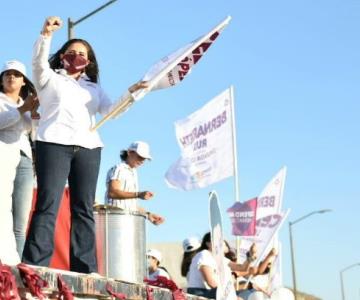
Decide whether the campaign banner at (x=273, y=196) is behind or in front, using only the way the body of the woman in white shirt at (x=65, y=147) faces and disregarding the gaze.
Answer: behind

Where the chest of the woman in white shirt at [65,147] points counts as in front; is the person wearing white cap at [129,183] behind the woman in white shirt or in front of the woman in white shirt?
behind

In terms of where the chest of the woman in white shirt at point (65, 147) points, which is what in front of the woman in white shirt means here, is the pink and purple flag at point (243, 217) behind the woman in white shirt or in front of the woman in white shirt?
behind

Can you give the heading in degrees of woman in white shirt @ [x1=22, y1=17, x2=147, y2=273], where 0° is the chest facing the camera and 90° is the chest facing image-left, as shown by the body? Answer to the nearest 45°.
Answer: approximately 0°

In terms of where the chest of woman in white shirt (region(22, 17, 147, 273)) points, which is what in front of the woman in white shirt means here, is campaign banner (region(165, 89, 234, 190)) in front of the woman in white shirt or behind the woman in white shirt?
behind
